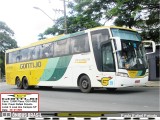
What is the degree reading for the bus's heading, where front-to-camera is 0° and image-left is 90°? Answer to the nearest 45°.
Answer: approximately 315°

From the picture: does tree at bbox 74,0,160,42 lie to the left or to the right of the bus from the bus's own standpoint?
on its left
